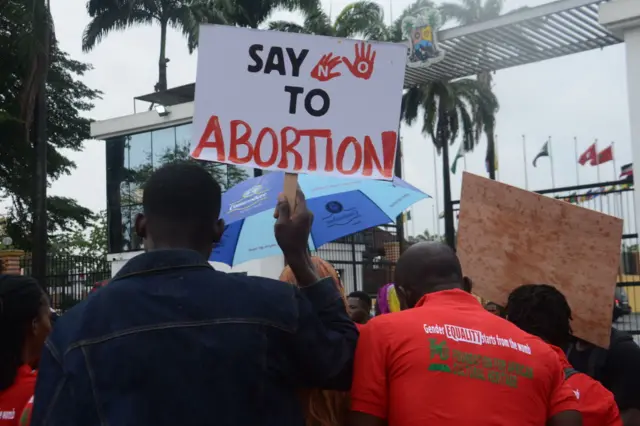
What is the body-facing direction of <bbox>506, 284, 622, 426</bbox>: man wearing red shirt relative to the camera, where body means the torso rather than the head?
away from the camera

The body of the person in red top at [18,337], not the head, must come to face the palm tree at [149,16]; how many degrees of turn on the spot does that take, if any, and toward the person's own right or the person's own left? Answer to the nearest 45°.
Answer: approximately 45° to the person's own left

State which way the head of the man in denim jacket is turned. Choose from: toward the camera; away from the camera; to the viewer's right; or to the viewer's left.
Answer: away from the camera

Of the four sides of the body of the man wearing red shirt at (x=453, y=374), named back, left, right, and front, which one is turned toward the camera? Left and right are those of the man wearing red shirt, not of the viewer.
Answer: back

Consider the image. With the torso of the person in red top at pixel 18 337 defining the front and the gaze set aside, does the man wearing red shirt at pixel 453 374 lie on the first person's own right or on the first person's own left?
on the first person's own right

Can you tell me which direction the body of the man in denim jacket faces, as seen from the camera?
away from the camera
